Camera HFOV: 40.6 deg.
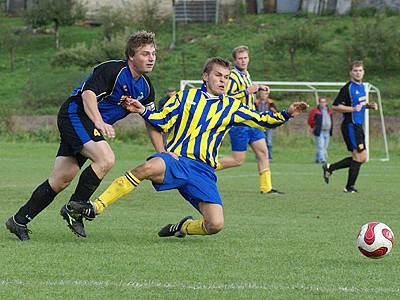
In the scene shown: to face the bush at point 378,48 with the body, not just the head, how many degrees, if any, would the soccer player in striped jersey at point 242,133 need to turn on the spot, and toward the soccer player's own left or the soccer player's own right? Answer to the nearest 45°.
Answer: approximately 135° to the soccer player's own left

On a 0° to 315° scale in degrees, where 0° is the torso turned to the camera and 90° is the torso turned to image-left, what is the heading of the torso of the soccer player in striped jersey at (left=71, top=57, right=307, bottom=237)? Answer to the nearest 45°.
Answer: approximately 0°

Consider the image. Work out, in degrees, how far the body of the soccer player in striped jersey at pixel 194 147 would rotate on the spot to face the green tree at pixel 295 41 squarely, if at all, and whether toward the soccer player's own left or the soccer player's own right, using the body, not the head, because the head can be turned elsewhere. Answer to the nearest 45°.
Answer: approximately 180°

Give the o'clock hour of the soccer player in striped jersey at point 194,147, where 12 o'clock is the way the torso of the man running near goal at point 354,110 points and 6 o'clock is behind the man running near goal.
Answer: The soccer player in striped jersey is roughly at 2 o'clock from the man running near goal.

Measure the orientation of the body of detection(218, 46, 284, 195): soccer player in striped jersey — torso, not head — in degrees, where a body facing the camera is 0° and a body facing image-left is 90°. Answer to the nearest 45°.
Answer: approximately 315°

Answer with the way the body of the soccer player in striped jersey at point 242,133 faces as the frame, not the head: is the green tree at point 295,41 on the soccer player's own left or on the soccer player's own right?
on the soccer player's own left

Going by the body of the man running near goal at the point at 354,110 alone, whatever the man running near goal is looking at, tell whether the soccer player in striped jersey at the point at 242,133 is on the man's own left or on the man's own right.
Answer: on the man's own right

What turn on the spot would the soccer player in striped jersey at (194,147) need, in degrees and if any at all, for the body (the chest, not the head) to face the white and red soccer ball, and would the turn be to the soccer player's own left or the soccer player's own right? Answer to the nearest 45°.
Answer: approximately 45° to the soccer player's own left
